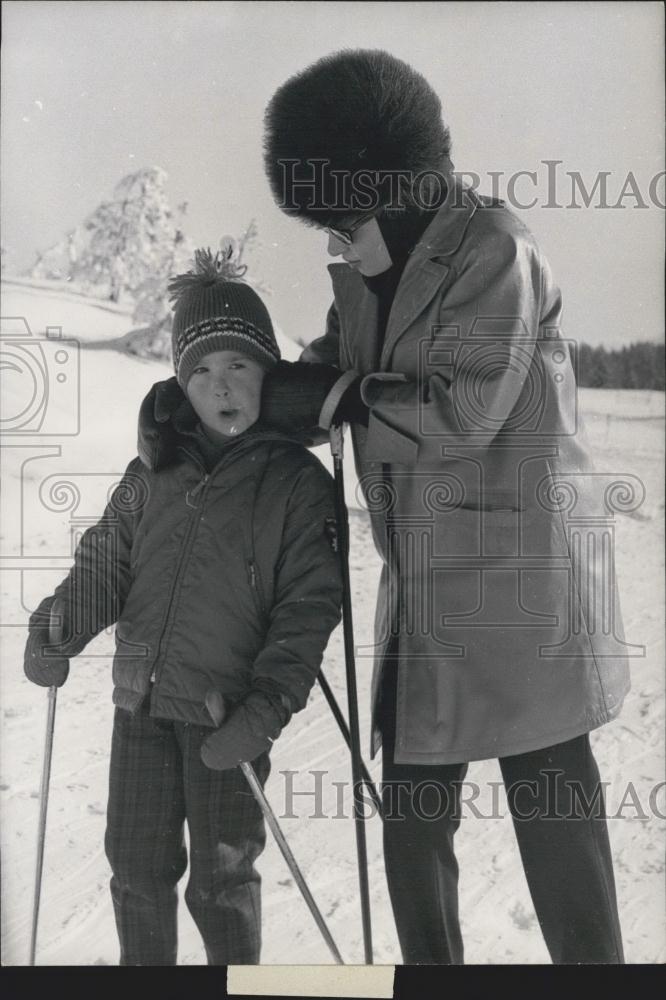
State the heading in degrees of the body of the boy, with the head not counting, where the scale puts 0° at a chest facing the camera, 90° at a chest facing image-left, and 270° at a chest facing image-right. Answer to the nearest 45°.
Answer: approximately 45°
